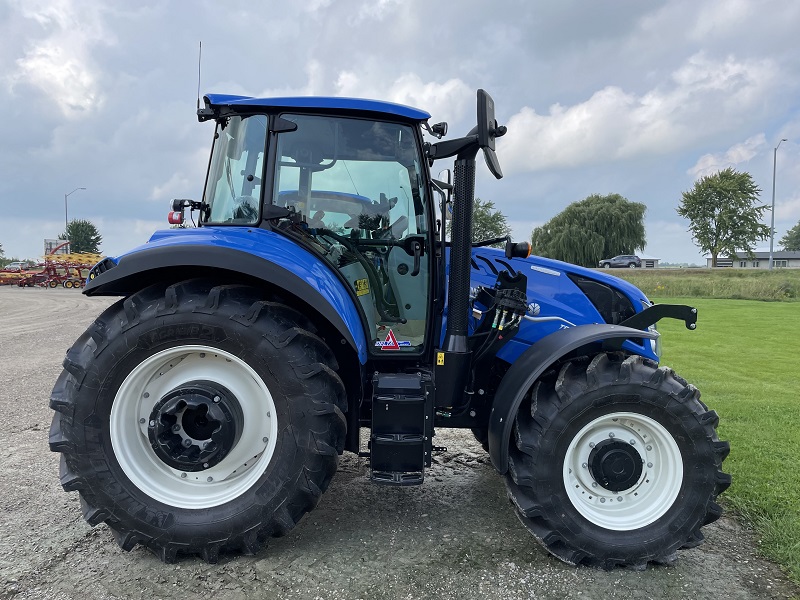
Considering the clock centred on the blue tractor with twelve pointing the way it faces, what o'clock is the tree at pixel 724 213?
The tree is roughly at 10 o'clock from the blue tractor.

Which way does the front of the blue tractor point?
to the viewer's right
